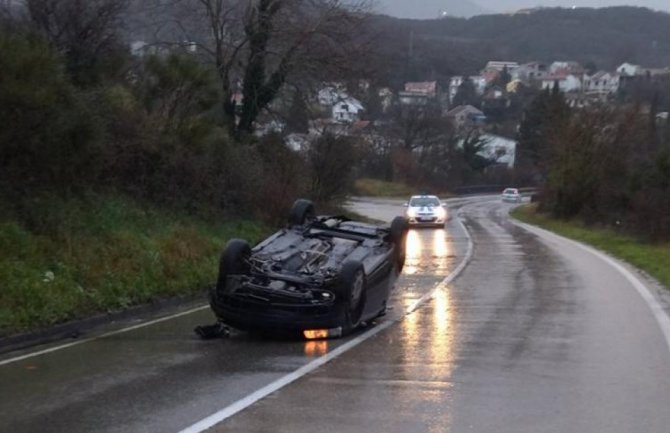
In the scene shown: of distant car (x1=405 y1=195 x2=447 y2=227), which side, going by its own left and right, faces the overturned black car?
front

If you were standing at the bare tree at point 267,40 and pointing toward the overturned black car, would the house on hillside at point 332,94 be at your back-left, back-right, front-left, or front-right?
back-left

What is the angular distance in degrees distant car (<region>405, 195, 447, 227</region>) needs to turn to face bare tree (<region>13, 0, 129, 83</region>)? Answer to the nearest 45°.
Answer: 0° — it already faces it

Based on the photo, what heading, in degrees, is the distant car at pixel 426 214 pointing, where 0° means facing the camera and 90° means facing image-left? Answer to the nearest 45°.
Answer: approximately 0°
